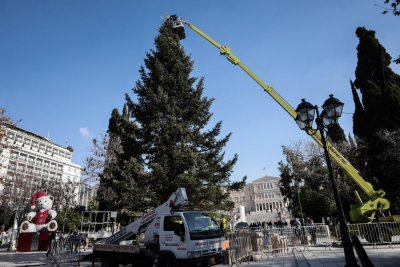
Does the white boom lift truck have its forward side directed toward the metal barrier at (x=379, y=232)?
no

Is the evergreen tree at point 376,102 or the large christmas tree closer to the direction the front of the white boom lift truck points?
the evergreen tree

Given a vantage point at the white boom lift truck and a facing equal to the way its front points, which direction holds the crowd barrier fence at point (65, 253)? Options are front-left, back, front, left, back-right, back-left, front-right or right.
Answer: back

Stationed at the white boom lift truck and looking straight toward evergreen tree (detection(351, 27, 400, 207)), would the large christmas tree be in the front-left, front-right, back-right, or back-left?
front-left

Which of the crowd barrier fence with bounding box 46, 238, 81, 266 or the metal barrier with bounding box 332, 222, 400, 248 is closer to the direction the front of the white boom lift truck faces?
the metal barrier

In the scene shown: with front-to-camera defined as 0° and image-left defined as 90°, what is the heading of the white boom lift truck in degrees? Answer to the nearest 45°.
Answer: approximately 315°

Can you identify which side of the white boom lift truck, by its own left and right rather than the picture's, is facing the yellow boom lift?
left

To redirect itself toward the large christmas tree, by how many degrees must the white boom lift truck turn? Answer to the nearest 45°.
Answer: approximately 135° to its left

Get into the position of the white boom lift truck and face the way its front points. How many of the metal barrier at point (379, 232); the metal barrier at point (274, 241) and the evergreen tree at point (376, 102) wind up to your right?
0

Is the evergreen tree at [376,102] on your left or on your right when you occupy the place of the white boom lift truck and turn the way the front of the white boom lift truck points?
on your left
